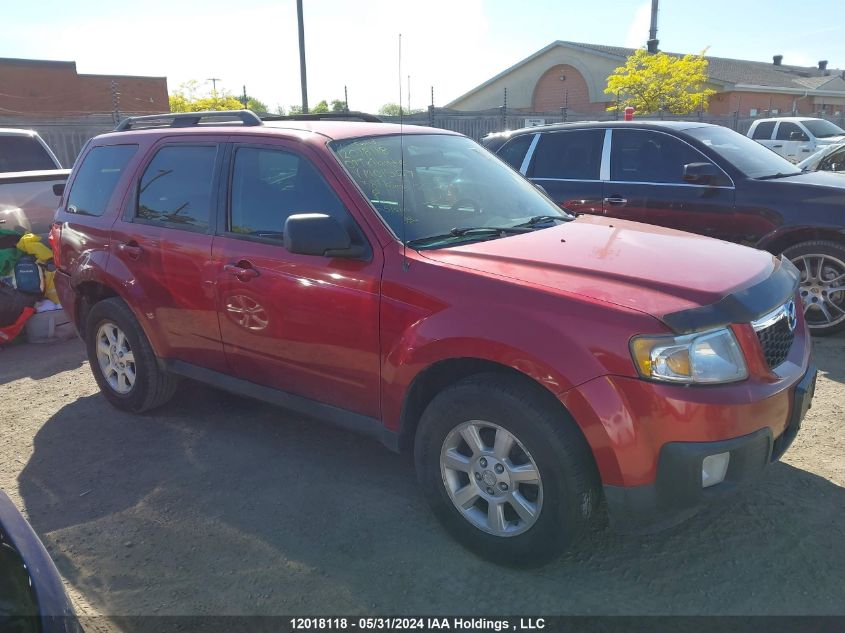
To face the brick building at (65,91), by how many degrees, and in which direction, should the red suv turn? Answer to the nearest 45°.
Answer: approximately 180°

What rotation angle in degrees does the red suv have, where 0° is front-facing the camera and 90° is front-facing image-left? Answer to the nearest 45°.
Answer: approximately 315°

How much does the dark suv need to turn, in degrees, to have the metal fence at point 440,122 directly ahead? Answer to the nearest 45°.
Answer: approximately 180°

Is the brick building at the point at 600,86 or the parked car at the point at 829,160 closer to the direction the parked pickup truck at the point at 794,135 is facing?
the parked car

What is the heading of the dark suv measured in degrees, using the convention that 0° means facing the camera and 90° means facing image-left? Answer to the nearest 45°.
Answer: approximately 315°

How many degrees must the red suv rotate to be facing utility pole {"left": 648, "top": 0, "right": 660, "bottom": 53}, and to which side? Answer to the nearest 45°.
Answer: approximately 135° to its left

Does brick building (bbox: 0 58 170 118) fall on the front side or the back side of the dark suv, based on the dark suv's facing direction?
on the back side

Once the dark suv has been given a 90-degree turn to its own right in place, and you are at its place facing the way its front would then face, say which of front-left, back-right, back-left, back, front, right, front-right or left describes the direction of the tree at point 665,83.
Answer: back-right

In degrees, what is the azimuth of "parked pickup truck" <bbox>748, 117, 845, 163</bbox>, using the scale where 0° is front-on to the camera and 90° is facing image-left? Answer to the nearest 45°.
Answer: approximately 315°

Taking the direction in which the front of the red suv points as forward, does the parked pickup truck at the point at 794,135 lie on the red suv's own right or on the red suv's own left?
on the red suv's own left
